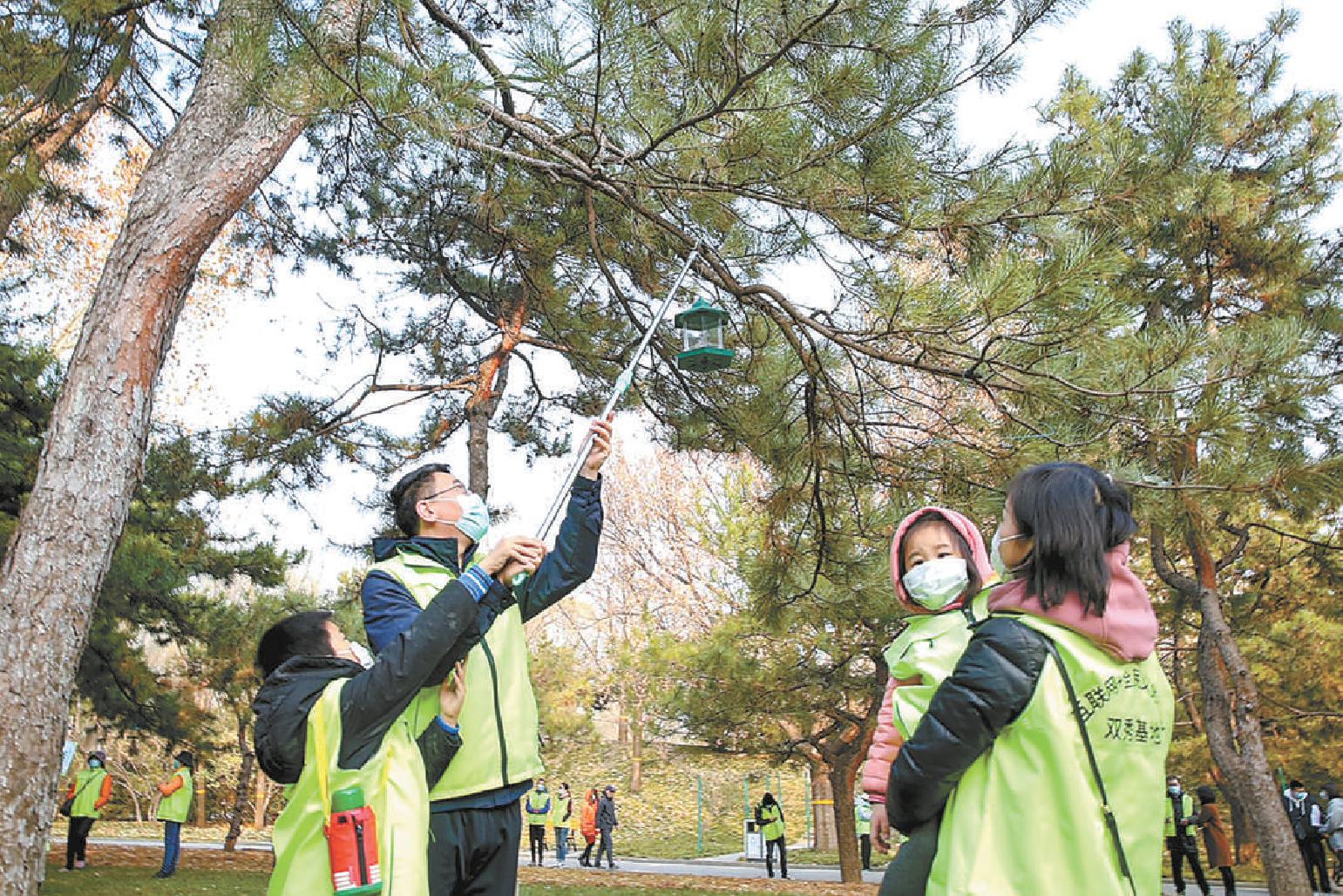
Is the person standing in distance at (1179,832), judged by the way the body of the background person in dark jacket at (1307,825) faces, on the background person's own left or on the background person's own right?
on the background person's own right

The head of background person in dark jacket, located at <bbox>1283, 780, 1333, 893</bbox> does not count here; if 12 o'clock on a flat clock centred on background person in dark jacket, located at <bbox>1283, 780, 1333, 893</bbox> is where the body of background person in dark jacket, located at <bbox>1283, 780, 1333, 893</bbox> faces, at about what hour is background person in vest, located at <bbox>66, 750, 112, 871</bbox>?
background person in vest, located at <bbox>66, 750, 112, 871</bbox> is roughly at 2 o'clock from background person in dark jacket, located at <bbox>1283, 780, 1333, 893</bbox>.

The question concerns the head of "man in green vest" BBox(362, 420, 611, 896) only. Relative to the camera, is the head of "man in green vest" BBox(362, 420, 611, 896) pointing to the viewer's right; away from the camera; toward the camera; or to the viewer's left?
to the viewer's right

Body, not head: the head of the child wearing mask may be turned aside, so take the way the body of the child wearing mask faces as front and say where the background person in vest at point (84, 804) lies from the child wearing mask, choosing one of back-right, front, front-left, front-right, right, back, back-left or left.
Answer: back-right

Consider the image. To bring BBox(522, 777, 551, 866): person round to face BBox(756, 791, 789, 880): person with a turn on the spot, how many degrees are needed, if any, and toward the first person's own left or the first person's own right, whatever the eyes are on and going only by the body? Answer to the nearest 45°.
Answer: approximately 45° to the first person's own left

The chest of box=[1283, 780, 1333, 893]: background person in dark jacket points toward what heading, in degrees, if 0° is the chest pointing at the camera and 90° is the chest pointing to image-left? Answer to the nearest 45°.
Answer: approximately 0°

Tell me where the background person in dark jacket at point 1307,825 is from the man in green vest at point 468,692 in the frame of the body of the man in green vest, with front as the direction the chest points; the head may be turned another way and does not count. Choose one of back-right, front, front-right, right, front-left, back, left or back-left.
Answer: left
